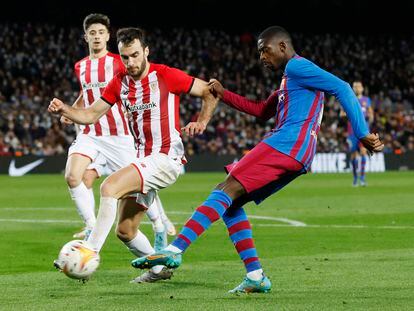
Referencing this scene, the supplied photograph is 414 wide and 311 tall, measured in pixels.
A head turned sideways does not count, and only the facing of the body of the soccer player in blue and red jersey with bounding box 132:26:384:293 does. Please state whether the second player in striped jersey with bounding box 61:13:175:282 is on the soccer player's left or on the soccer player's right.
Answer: on the soccer player's right

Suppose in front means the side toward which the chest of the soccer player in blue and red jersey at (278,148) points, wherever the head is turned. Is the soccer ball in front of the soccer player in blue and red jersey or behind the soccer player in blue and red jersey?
in front

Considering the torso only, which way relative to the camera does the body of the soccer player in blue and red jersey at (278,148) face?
to the viewer's left

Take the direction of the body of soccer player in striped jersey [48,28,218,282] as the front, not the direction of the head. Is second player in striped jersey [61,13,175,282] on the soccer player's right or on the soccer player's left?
on the soccer player's right

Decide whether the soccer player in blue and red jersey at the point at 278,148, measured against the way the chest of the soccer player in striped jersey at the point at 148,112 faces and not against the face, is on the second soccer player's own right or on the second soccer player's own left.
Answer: on the second soccer player's own left

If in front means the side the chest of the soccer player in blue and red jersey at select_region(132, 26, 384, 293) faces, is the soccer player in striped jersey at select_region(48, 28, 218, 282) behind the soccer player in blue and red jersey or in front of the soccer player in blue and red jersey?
in front

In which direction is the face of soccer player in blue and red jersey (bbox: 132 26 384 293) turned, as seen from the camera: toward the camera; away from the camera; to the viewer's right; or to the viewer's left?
to the viewer's left
